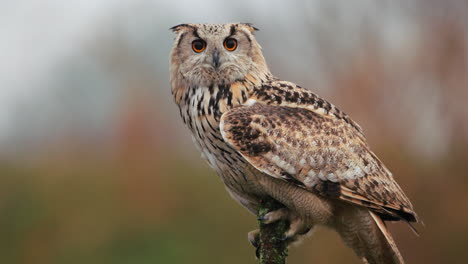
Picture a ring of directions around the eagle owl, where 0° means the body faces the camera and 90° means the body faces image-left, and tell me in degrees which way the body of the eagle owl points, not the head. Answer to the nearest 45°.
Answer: approximately 90°
